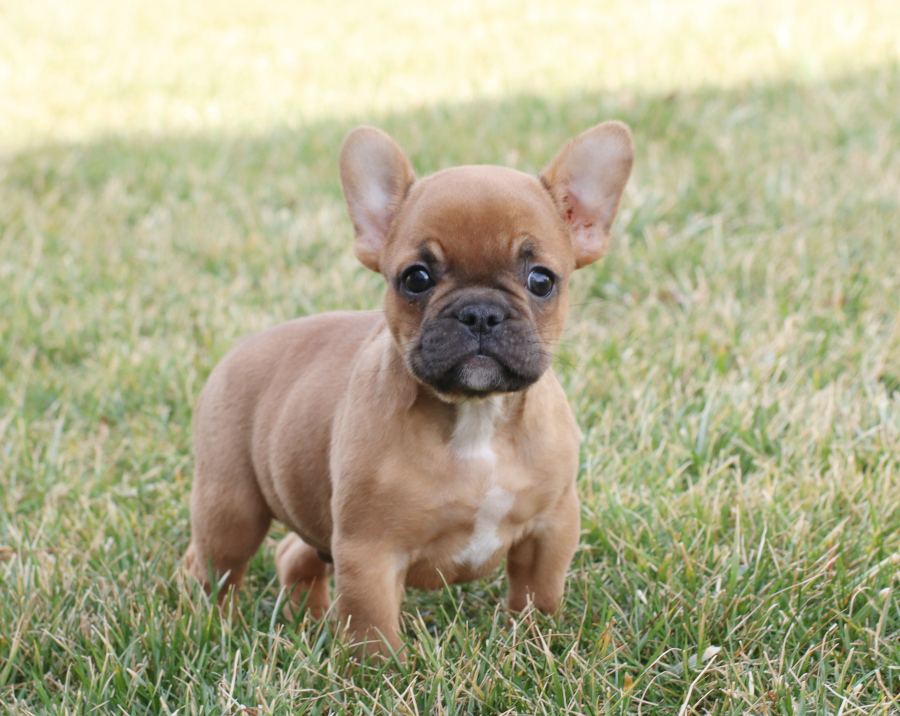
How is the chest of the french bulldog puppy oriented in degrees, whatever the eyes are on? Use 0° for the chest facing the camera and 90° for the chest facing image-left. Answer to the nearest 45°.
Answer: approximately 315°
